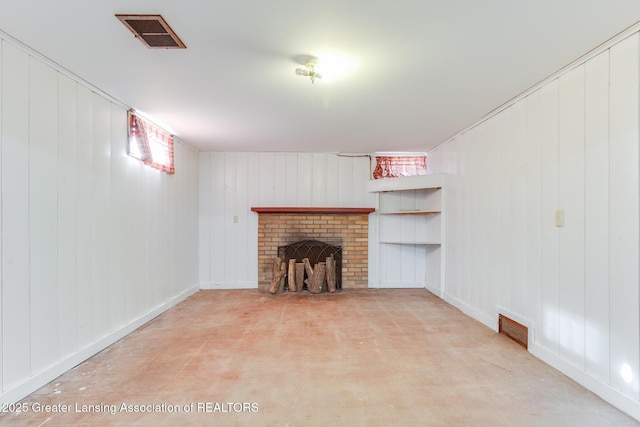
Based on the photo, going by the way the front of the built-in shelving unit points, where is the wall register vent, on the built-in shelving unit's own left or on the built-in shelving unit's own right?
on the built-in shelving unit's own left

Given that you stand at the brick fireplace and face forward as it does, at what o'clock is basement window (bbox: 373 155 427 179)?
The basement window is roughly at 9 o'clock from the brick fireplace.

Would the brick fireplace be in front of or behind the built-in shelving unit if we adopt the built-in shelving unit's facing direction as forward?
in front

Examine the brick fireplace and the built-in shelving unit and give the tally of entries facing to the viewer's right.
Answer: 0

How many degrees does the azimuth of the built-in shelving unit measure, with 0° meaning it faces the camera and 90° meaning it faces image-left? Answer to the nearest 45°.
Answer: approximately 45°

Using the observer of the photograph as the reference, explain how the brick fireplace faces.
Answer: facing the viewer

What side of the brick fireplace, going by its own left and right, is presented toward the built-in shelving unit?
left

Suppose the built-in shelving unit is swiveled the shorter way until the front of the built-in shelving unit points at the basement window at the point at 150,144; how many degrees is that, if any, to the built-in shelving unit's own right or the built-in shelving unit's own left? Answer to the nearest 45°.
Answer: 0° — it already faces it

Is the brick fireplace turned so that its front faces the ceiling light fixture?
yes

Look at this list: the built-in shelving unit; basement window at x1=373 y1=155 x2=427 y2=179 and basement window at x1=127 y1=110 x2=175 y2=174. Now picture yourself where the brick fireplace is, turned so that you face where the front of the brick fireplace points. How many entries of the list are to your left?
2

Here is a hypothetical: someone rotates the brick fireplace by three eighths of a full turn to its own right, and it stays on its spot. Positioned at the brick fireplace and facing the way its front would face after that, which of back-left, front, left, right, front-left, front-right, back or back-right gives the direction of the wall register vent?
back
